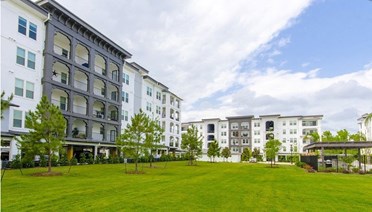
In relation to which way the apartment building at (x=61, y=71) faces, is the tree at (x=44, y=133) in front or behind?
in front

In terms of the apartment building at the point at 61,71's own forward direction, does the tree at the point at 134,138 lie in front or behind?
in front

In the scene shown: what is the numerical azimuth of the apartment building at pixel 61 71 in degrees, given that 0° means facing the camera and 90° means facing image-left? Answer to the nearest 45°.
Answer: approximately 315°

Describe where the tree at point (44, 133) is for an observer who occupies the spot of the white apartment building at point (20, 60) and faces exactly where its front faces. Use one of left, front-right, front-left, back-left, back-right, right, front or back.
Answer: front-right
